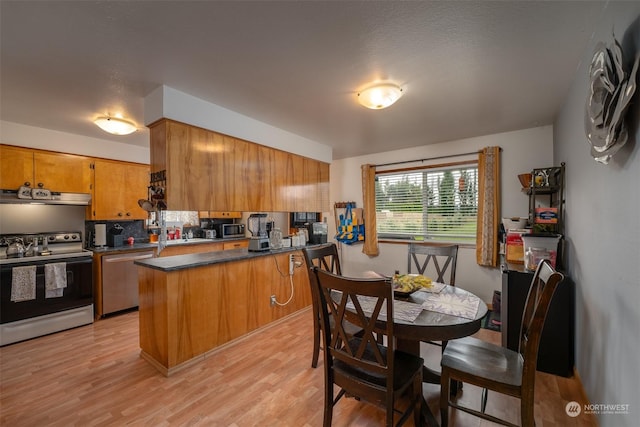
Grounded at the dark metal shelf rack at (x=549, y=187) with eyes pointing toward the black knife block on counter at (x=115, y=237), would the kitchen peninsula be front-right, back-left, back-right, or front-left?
front-left

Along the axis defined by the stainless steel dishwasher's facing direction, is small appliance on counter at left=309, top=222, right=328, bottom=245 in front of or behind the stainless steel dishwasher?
in front

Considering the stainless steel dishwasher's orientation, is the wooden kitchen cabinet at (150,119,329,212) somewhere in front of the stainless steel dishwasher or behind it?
in front

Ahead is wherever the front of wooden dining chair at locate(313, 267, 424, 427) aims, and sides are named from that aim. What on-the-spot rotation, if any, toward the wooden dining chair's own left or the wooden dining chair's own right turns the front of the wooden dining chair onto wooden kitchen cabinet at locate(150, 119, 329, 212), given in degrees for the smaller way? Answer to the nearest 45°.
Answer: approximately 90° to the wooden dining chair's own left

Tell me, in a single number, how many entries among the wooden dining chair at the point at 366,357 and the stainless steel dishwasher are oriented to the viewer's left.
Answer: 0

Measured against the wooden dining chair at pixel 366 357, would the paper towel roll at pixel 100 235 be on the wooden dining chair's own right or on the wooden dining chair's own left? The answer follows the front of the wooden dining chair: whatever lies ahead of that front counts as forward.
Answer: on the wooden dining chair's own left

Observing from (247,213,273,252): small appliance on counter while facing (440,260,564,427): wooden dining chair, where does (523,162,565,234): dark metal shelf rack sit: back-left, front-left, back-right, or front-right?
front-left

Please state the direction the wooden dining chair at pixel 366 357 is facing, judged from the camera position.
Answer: facing away from the viewer and to the right of the viewer

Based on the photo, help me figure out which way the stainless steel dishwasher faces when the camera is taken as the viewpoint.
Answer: facing the viewer and to the right of the viewer
